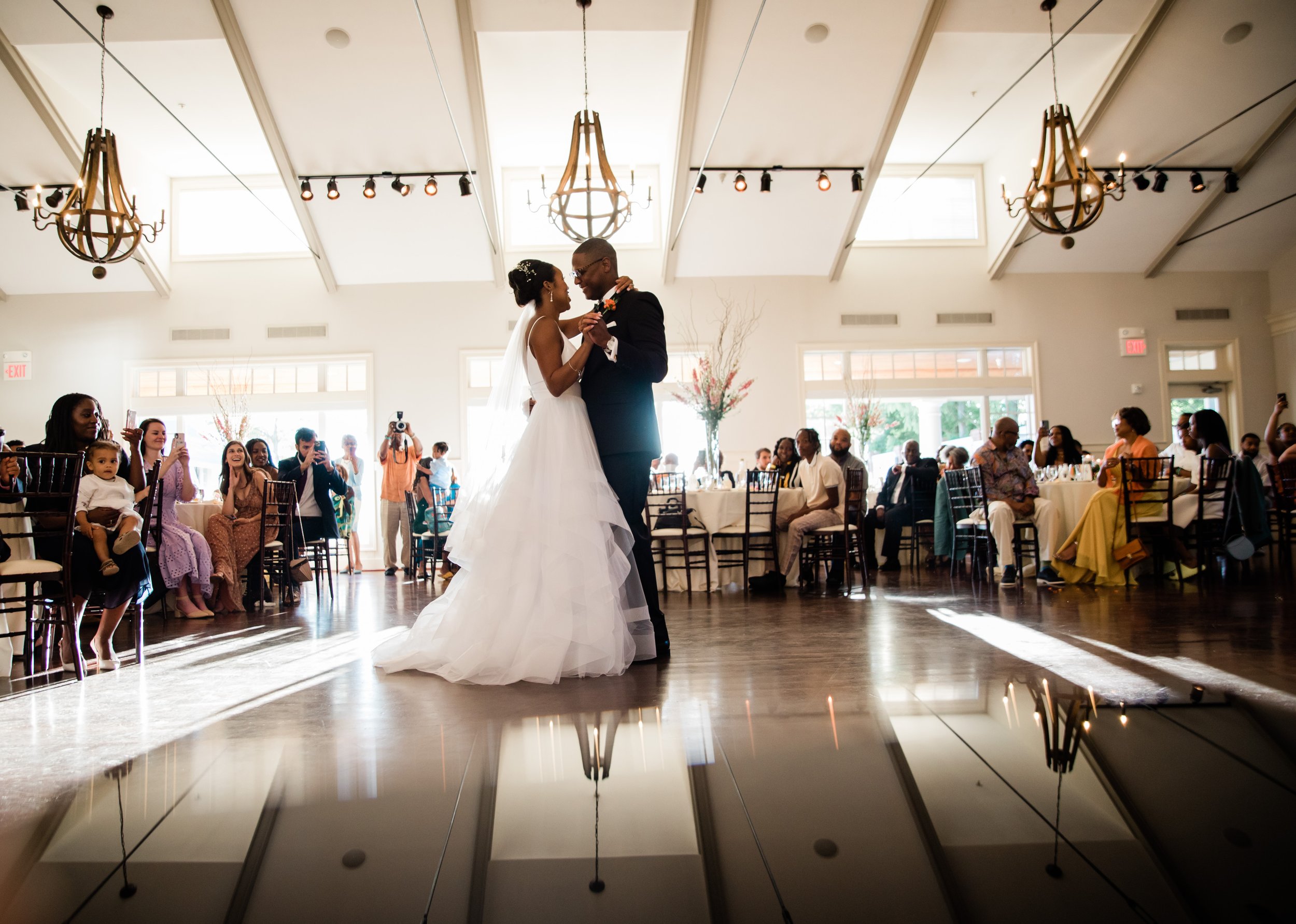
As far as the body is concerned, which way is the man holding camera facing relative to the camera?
toward the camera

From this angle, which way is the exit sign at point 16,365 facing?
toward the camera

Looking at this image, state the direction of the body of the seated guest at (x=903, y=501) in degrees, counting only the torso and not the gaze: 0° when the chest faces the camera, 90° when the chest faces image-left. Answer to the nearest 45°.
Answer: approximately 45°

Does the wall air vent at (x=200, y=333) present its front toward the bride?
yes

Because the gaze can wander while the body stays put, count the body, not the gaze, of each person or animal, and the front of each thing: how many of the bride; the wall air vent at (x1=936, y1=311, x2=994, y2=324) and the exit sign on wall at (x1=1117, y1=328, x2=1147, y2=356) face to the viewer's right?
1

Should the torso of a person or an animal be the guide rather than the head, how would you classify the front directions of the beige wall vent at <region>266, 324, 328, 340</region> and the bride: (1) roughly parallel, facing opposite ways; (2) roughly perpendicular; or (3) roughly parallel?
roughly perpendicular

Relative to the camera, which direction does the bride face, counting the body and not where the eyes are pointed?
to the viewer's right

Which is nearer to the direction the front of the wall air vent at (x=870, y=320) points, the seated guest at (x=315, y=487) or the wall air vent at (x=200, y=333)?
the seated guest

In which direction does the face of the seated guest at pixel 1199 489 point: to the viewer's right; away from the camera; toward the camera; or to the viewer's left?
to the viewer's left

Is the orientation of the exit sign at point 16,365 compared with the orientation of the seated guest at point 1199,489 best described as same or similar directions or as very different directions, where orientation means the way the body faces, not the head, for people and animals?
very different directions

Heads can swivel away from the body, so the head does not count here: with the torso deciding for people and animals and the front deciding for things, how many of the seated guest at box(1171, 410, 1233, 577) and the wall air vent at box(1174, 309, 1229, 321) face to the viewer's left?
1

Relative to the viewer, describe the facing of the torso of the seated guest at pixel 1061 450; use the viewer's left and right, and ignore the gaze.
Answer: facing the viewer and to the left of the viewer

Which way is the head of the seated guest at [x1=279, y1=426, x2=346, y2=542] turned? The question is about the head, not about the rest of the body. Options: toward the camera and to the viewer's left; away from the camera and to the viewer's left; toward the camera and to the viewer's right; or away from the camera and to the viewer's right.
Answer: toward the camera and to the viewer's right

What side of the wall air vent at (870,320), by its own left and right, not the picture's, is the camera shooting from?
front

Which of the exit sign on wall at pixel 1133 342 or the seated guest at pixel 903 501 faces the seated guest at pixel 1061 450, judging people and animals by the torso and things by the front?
the exit sign on wall

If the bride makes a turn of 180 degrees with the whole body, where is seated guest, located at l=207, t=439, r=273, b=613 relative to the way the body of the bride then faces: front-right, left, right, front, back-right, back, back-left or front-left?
front-right

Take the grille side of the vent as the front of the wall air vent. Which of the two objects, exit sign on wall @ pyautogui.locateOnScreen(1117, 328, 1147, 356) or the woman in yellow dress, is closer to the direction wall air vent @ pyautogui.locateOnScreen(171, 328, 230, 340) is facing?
the woman in yellow dress
